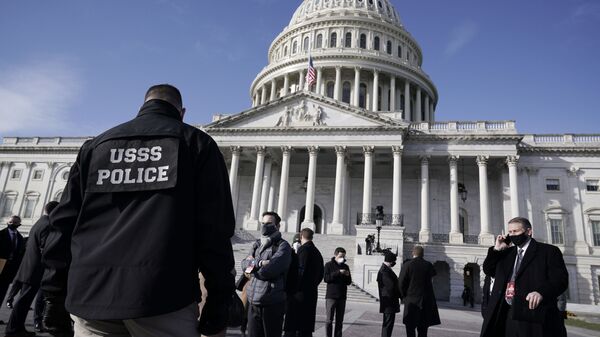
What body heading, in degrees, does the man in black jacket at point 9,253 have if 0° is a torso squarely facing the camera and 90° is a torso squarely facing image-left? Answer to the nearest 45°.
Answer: approximately 0°

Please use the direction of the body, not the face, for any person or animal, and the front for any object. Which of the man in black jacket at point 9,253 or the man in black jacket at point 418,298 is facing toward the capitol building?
the man in black jacket at point 418,298

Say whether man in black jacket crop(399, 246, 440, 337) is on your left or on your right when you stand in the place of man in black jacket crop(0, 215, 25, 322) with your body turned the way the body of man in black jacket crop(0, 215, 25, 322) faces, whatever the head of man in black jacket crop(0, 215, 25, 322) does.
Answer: on your left

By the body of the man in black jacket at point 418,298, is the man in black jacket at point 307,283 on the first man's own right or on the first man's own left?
on the first man's own left

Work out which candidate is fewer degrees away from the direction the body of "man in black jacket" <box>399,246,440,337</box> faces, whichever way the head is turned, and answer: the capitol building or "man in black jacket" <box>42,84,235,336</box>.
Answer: the capitol building

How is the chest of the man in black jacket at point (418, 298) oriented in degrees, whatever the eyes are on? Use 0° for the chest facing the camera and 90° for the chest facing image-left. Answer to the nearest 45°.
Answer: approximately 180°

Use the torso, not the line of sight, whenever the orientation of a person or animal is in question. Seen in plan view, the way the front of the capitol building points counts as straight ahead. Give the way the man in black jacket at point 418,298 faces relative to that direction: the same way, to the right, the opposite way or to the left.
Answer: the opposite way

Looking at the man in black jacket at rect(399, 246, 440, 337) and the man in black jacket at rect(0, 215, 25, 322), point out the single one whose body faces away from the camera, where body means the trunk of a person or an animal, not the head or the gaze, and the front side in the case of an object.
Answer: the man in black jacket at rect(399, 246, 440, 337)

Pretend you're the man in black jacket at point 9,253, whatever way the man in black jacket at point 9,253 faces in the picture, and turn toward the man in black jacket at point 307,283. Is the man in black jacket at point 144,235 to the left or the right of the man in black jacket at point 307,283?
right
